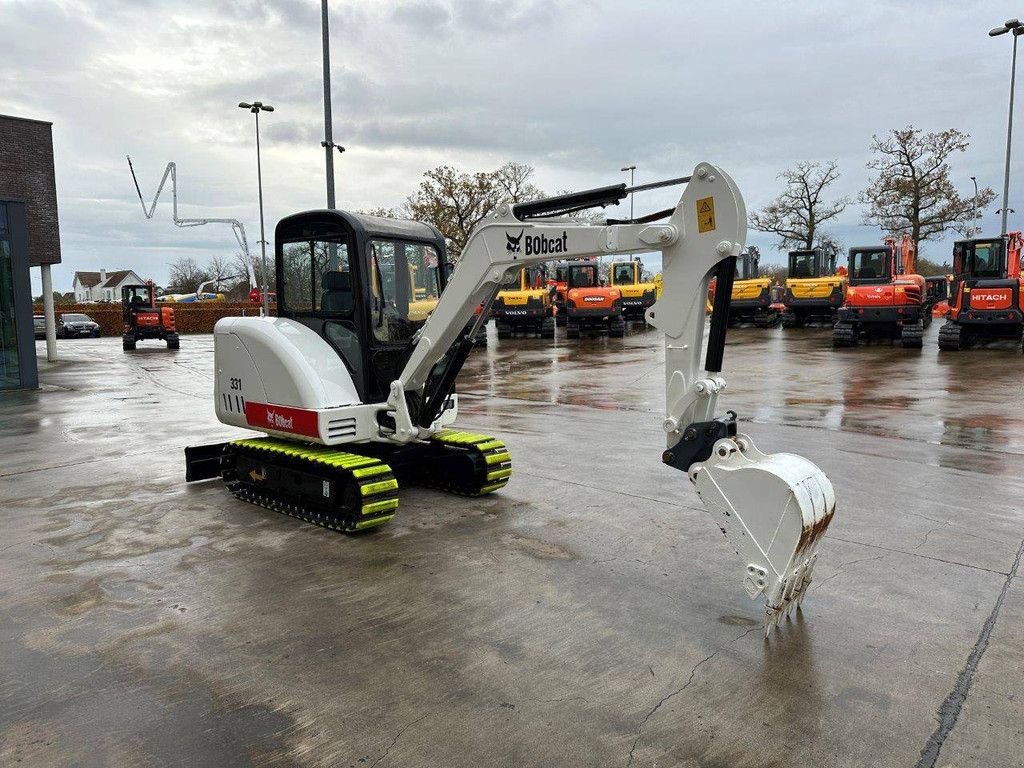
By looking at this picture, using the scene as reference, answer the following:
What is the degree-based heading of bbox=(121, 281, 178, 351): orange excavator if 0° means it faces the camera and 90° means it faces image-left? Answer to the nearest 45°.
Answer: approximately 180°

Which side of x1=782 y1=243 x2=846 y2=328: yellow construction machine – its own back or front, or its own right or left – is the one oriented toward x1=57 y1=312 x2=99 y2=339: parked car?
left

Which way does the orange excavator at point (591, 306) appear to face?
away from the camera

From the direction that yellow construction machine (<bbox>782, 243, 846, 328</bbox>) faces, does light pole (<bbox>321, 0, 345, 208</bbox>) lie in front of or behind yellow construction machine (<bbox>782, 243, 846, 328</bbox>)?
behind

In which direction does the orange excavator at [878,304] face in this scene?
away from the camera

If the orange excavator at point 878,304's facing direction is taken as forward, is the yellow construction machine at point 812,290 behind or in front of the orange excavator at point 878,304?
in front

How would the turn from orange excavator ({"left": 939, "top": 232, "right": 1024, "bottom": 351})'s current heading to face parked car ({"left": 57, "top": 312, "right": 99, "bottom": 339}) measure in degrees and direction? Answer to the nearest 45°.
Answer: approximately 90° to its left

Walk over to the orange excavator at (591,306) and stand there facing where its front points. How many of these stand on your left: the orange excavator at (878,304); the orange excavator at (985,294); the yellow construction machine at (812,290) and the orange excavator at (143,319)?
1

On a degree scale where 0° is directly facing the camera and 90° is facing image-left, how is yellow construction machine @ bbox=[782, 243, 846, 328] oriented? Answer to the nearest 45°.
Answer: approximately 180°
